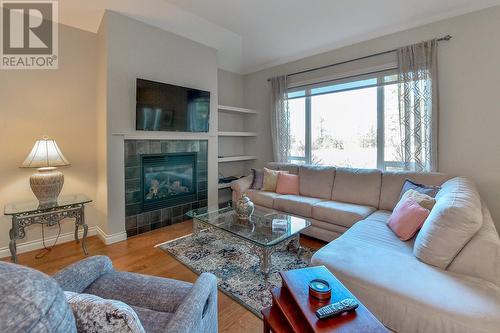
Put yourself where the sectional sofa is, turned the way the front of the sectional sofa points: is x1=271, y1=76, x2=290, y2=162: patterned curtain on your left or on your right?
on your right

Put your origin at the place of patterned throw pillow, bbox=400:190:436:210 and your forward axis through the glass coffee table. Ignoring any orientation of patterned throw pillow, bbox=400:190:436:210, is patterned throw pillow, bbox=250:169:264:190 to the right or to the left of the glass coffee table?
right

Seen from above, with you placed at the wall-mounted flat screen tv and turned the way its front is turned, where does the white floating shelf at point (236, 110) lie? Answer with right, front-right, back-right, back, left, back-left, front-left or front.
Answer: left

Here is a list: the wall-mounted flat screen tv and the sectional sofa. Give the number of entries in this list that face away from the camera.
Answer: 0

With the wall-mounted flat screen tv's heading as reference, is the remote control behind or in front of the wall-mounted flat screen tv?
in front

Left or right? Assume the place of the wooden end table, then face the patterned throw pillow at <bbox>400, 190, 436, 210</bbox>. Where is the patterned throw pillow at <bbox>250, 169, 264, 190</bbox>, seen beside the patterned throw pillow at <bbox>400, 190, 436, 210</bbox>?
left

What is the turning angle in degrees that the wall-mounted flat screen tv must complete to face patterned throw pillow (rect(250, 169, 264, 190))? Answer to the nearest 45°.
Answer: approximately 45° to its left

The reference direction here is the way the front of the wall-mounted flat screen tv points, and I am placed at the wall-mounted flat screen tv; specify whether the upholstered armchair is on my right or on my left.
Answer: on my right

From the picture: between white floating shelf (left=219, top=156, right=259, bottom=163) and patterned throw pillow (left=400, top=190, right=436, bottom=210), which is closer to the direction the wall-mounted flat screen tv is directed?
the patterned throw pillow

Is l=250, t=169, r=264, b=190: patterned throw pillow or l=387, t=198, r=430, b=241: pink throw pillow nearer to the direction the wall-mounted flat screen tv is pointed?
the pink throw pillow

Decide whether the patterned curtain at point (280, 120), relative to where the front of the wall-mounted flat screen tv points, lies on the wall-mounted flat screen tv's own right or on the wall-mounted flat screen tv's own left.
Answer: on the wall-mounted flat screen tv's own left

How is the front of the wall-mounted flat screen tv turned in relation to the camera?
facing the viewer and to the right of the viewer
